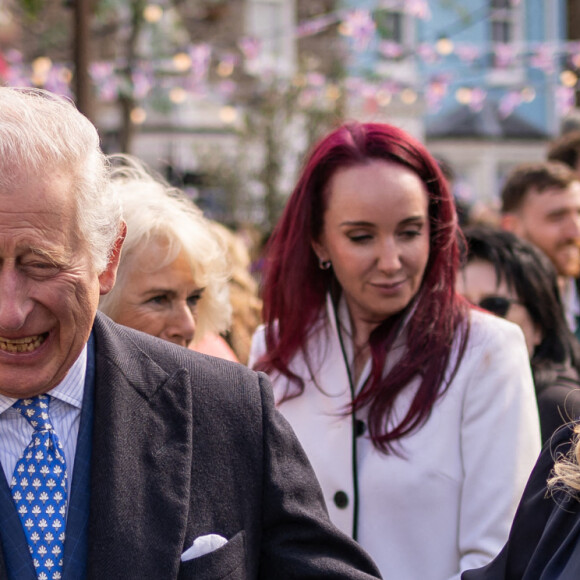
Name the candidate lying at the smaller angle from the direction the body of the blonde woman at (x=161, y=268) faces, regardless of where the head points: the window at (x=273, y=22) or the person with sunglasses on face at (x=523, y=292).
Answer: the person with sunglasses on face

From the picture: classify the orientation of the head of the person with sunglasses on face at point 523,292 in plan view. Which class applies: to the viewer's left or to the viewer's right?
to the viewer's left

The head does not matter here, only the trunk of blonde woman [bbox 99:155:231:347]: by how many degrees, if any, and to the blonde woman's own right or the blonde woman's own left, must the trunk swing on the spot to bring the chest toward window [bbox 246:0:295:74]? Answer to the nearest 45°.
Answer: approximately 135° to the blonde woman's own left

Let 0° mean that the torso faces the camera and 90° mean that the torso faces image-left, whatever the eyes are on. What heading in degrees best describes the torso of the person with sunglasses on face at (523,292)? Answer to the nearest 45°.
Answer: approximately 45°

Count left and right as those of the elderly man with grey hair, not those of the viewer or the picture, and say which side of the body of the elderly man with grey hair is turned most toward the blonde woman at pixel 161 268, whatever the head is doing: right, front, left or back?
back

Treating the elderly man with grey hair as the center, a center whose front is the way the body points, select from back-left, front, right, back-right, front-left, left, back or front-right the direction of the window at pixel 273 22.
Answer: back

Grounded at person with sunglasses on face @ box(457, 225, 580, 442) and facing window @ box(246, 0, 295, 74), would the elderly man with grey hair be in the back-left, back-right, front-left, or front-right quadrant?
back-left

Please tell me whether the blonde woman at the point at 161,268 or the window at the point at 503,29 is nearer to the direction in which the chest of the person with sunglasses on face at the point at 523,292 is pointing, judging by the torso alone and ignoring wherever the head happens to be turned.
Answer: the blonde woman

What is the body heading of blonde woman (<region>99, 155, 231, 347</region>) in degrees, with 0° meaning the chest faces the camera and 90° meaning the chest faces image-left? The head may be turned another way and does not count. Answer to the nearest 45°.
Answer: approximately 315°

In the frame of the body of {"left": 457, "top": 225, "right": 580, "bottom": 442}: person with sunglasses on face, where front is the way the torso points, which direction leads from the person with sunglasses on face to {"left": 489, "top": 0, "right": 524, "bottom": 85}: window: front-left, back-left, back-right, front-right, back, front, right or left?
back-right
